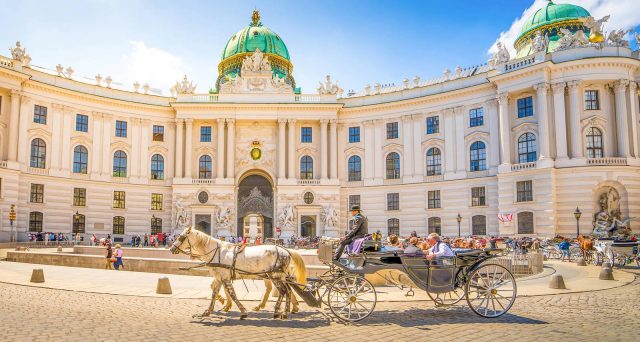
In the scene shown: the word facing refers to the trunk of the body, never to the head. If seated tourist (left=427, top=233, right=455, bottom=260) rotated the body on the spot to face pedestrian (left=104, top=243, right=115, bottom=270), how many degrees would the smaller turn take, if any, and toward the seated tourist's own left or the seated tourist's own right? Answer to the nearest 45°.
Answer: approximately 45° to the seated tourist's own right

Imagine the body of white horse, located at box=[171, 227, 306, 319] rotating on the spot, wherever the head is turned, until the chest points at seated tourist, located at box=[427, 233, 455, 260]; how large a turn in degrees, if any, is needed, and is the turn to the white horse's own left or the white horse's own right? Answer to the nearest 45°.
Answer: approximately 180°

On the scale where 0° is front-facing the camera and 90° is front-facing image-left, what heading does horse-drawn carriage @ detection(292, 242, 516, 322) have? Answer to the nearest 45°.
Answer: approximately 90°

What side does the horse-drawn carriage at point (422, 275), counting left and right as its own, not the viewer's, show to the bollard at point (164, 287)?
front

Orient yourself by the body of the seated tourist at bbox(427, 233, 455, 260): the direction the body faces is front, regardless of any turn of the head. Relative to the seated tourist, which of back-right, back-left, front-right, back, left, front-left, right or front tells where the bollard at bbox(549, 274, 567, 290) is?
back-right

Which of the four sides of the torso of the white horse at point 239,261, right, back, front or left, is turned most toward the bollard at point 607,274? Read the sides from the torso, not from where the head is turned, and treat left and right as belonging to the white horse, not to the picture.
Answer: back

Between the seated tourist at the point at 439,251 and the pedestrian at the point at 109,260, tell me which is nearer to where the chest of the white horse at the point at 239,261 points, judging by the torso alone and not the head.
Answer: the pedestrian

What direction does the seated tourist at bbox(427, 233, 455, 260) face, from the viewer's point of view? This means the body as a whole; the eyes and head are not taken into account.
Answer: to the viewer's left

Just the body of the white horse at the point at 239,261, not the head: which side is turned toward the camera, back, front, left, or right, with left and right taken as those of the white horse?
left

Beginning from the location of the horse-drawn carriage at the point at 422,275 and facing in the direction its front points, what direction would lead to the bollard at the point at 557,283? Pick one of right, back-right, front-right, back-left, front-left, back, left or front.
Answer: back-right

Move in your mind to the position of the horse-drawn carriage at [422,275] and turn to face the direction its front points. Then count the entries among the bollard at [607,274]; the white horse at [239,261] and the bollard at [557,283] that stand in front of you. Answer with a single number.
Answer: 1

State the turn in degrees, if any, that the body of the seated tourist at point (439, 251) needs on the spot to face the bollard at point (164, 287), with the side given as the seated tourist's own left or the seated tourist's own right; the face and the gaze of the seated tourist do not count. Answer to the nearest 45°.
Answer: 0° — they already face it
